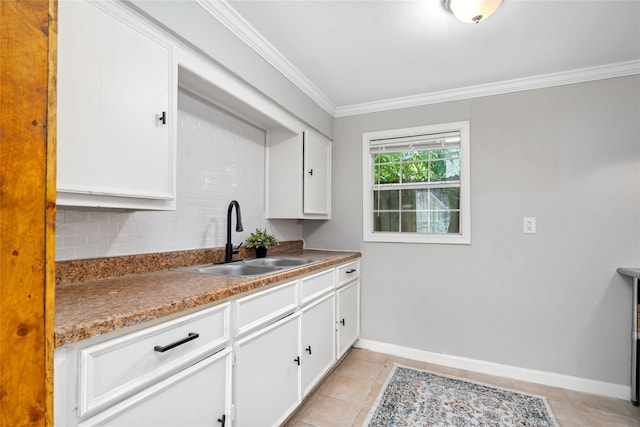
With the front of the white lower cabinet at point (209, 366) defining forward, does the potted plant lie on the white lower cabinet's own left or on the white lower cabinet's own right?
on the white lower cabinet's own left

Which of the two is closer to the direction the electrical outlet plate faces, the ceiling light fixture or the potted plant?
the ceiling light fixture

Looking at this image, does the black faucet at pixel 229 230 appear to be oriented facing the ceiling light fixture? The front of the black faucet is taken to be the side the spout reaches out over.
yes

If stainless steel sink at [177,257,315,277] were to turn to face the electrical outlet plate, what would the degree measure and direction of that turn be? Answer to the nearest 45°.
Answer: approximately 45° to its left

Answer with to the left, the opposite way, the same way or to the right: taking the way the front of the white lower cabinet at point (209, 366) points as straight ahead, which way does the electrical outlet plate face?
to the right

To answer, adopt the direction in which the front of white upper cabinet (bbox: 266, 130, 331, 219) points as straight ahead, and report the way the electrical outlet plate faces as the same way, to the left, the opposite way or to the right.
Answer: to the right

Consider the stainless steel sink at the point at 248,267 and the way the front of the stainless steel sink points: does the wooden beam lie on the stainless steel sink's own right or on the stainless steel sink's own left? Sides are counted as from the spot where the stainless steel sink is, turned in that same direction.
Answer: on the stainless steel sink's own right

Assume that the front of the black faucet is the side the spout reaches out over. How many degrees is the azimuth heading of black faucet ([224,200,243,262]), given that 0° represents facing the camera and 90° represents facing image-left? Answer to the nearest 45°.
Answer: approximately 315°
